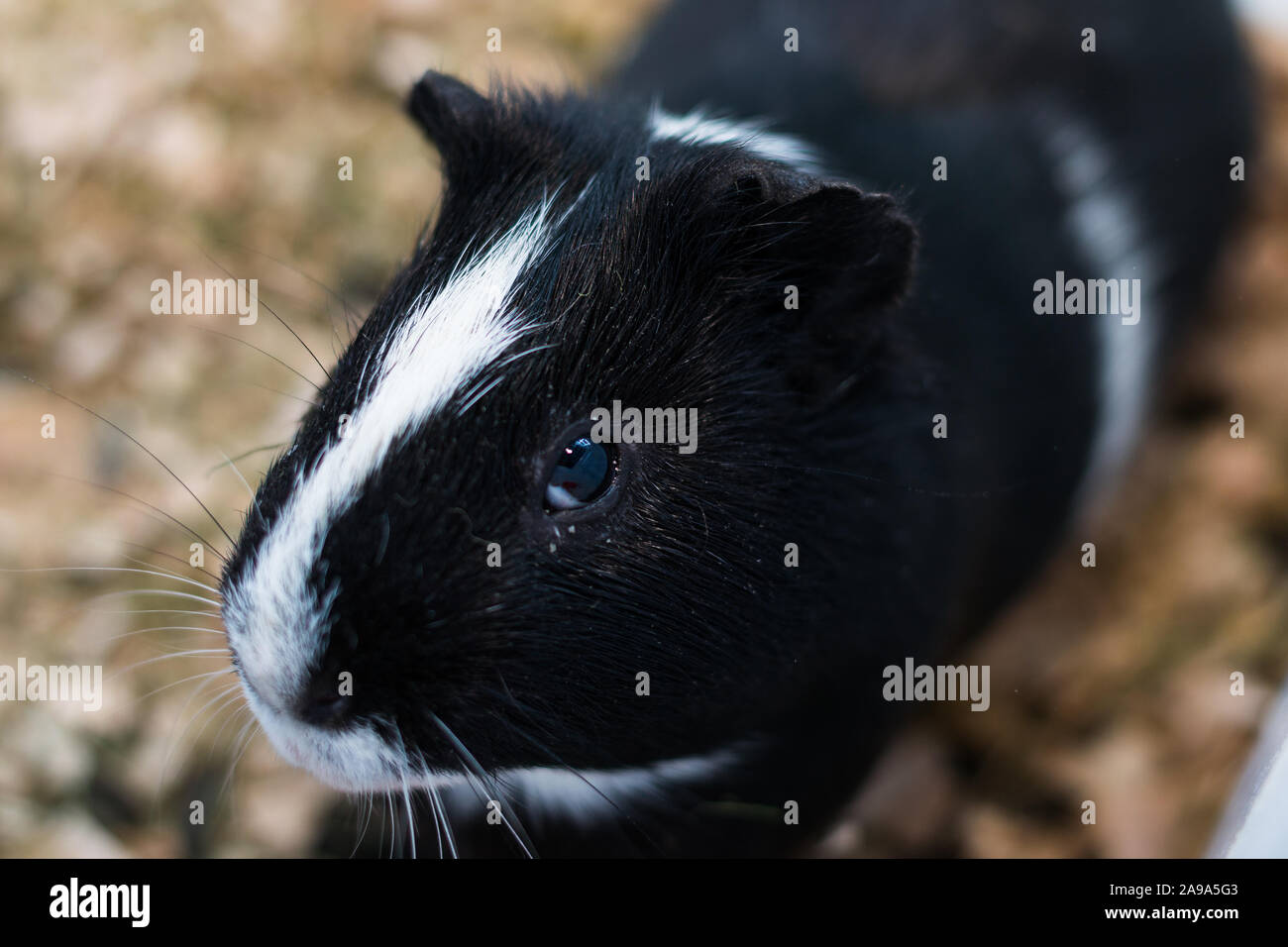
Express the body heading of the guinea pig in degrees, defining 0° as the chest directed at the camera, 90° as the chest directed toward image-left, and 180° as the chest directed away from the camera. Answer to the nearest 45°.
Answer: approximately 45°
